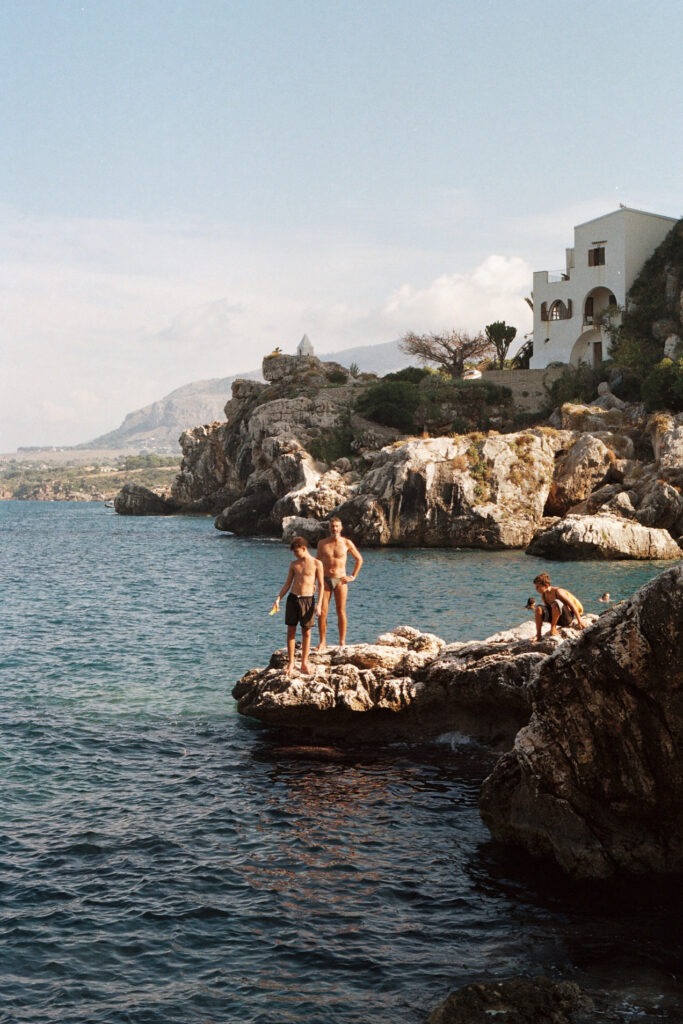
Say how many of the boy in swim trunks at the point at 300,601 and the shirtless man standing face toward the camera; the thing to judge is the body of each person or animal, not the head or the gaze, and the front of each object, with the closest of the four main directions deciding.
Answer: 2

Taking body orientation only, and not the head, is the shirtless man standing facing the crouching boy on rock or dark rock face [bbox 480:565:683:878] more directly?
the dark rock face

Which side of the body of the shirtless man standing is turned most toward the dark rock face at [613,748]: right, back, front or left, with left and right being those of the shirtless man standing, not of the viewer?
front

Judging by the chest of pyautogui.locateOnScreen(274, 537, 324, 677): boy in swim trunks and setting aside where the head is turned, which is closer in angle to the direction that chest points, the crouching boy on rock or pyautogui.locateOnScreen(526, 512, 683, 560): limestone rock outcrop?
the crouching boy on rock

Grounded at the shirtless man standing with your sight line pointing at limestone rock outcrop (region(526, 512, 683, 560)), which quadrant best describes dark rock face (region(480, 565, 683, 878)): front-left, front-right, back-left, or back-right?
back-right

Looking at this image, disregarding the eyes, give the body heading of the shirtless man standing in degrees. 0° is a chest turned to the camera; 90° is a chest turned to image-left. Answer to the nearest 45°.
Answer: approximately 0°

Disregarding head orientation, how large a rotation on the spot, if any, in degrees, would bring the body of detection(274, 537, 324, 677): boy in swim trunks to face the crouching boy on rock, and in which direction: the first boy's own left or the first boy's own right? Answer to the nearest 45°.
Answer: approximately 90° to the first boy's own left

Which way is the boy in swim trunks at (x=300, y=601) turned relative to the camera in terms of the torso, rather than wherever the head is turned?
toward the camera

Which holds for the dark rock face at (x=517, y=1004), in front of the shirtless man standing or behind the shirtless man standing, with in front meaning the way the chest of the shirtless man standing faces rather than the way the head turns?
in front

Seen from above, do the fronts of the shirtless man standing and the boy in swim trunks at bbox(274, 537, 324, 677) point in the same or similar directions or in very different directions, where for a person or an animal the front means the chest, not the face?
same or similar directions

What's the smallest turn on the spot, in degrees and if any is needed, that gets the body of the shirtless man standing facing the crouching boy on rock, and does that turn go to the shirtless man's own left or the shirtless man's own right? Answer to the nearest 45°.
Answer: approximately 45° to the shirtless man's own left
